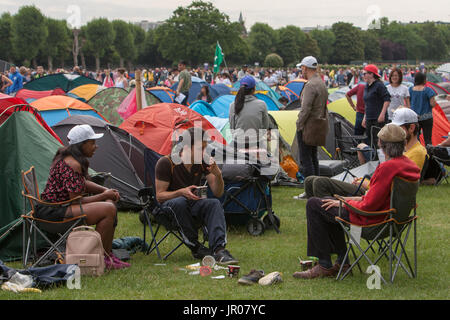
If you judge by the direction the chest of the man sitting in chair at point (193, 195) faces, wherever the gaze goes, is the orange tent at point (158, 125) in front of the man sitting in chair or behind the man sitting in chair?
behind

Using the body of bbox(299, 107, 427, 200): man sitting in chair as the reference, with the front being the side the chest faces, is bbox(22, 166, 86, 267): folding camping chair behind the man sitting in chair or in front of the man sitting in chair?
in front

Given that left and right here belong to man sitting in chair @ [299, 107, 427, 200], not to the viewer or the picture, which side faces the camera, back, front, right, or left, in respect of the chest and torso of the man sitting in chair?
left

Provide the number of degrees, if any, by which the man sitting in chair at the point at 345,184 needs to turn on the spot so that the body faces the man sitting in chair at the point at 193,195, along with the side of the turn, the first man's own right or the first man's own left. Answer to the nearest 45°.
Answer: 0° — they already face them

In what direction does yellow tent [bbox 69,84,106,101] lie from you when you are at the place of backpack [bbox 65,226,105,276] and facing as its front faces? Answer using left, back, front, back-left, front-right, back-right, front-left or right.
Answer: back

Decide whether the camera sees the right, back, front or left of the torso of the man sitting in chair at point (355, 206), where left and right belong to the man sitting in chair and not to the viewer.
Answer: left

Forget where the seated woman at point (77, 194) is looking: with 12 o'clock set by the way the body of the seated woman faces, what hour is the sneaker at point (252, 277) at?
The sneaker is roughly at 1 o'clock from the seated woman.

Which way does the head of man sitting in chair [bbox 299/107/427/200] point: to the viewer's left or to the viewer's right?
to the viewer's left

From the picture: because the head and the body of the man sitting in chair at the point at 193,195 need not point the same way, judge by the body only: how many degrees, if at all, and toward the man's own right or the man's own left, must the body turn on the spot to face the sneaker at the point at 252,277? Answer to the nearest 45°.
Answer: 0° — they already face it

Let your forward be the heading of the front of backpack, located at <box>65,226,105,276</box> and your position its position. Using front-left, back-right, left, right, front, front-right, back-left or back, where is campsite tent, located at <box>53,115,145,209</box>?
back

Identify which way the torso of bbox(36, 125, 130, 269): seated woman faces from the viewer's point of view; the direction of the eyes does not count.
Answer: to the viewer's right

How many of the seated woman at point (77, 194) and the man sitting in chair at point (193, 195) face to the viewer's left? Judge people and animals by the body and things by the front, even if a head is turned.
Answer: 0

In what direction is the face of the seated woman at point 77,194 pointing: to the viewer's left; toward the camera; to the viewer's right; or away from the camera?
to the viewer's right

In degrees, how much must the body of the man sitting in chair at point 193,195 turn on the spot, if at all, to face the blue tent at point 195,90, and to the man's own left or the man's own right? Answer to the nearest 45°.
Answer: approximately 135° to the man's own left

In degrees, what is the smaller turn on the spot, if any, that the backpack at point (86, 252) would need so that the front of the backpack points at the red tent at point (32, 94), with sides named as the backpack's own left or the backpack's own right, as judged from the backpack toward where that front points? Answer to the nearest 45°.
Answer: approximately 180°

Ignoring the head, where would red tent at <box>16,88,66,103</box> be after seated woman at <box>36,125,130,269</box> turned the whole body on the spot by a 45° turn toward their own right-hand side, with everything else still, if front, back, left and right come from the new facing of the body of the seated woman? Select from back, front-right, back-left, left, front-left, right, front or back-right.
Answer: back-left

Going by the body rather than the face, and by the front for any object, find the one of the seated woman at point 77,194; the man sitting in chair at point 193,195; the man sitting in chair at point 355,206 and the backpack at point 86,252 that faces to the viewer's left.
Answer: the man sitting in chair at point 355,206

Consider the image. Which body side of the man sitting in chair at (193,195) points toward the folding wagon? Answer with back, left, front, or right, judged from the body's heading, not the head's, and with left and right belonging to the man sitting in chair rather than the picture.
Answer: left

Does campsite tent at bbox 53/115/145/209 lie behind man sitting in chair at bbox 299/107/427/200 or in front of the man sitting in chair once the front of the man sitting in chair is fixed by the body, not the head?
in front
